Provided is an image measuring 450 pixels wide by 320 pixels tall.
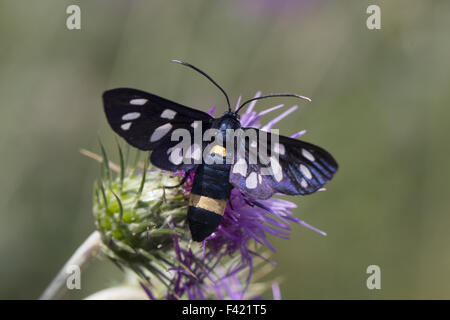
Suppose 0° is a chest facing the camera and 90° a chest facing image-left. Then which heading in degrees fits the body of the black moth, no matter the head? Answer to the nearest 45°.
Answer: approximately 180°
